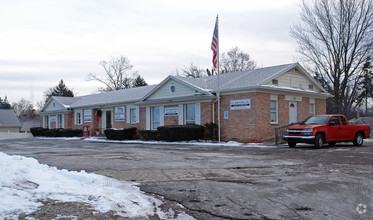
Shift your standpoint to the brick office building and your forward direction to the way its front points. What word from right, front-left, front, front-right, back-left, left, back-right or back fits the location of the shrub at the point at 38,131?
right

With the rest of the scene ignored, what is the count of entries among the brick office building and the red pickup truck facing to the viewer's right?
0

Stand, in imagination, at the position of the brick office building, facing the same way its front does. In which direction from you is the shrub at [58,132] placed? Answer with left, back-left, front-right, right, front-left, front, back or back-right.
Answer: right

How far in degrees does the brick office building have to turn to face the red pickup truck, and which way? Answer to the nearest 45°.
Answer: approximately 90° to its left

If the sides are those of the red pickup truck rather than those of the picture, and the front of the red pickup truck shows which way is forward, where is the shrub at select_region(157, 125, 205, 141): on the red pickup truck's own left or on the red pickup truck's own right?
on the red pickup truck's own right

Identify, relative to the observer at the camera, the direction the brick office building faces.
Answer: facing the viewer and to the left of the viewer

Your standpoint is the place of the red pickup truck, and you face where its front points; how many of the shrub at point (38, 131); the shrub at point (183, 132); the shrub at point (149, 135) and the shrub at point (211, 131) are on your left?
0
